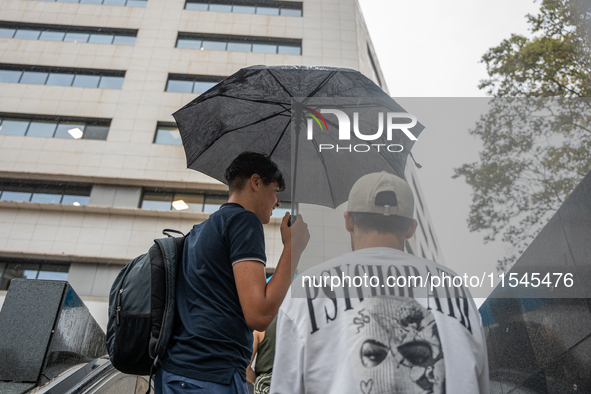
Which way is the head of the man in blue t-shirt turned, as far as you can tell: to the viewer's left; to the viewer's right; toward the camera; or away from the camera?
to the viewer's right

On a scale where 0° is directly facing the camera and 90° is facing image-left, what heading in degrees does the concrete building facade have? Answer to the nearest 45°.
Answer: approximately 0°

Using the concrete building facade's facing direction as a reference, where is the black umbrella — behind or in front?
in front

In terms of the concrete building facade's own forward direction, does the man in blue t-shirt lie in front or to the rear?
in front

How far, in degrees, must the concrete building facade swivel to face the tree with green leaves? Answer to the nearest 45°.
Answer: approximately 45° to its left
